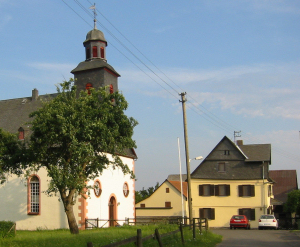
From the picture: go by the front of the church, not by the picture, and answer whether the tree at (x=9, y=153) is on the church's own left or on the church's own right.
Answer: on the church's own right

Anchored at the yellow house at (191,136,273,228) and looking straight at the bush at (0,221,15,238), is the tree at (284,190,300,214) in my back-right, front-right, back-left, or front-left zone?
back-left

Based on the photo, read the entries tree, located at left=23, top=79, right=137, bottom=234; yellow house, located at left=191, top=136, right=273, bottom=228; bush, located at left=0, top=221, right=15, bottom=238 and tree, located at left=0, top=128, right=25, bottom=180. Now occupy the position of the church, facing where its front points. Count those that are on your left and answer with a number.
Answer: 1

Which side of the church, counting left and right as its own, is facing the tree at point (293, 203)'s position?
left

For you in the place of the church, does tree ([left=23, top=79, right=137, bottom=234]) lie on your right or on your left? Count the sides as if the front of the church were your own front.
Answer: on your right

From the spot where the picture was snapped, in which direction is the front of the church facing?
facing the viewer and to the right of the viewer

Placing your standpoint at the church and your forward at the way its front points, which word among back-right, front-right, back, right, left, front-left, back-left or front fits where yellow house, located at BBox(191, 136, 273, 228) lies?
left

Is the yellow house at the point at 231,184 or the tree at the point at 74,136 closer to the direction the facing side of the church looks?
the tree
